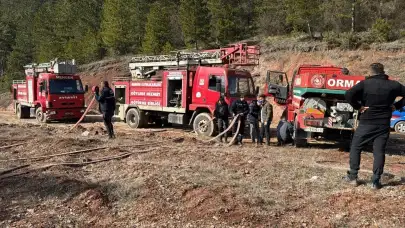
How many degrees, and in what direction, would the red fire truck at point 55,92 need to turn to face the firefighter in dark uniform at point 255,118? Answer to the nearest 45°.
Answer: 0° — it already faces them

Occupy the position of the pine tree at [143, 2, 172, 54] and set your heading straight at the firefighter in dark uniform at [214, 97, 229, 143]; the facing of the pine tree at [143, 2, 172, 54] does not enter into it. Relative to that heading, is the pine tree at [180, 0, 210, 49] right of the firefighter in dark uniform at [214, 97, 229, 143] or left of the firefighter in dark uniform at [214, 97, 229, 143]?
left

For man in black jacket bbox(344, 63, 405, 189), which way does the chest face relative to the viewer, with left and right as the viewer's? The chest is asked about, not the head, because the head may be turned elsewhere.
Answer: facing away from the viewer

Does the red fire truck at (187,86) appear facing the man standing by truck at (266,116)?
yes

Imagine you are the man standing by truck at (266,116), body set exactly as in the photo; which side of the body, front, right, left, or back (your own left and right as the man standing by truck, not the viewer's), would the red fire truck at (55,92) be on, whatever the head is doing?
right

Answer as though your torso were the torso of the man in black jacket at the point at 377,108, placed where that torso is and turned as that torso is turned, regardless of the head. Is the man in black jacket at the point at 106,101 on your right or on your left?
on your left

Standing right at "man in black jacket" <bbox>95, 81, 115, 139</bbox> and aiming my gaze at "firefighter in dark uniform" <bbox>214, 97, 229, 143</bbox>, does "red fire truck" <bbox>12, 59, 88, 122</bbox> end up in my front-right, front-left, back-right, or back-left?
back-left

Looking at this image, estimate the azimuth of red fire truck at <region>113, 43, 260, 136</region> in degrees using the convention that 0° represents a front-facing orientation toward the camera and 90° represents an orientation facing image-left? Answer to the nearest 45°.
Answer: approximately 315°

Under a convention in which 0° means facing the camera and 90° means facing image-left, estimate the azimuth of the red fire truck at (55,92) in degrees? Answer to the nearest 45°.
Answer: approximately 315°
